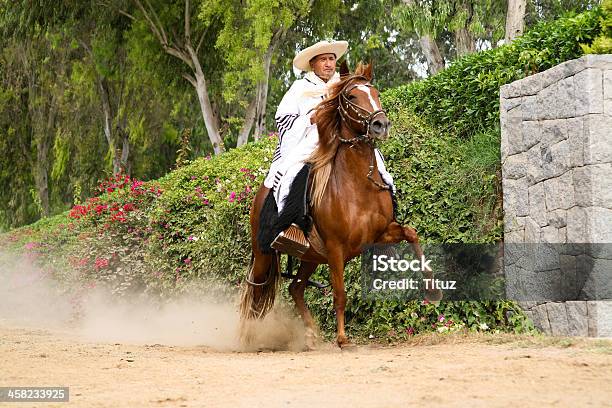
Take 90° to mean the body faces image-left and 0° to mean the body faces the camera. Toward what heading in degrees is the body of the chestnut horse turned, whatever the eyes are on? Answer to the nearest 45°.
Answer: approximately 315°

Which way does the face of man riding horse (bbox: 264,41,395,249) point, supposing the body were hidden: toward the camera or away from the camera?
toward the camera

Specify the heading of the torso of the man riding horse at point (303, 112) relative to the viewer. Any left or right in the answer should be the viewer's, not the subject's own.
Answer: facing the viewer and to the right of the viewer

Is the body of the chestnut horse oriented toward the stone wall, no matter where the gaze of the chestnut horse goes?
no

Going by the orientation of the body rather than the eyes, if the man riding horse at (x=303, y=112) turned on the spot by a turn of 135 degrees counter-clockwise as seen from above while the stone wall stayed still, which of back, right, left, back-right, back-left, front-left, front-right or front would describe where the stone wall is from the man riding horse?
right
